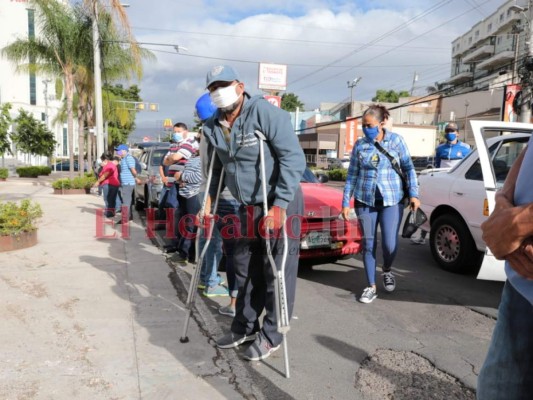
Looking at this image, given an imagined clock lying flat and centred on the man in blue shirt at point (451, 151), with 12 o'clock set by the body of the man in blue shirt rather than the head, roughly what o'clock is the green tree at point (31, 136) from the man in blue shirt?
The green tree is roughly at 4 o'clock from the man in blue shirt.

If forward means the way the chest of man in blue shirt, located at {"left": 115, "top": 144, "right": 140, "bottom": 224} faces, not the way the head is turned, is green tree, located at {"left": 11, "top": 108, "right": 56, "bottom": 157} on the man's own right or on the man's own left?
on the man's own right

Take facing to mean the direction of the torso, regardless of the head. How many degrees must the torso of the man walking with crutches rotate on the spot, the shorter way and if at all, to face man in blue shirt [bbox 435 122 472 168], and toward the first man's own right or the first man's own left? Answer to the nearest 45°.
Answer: approximately 180°

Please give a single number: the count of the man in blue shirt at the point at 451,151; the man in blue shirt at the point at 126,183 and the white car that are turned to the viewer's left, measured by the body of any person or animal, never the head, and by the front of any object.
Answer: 1

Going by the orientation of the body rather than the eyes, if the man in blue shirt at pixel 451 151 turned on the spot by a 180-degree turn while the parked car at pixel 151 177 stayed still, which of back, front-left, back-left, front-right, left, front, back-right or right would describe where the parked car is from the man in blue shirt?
left

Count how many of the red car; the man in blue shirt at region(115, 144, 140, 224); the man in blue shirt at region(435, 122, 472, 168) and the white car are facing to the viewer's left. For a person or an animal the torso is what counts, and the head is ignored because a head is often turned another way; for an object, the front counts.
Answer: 1

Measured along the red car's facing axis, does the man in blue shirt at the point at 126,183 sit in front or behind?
behind

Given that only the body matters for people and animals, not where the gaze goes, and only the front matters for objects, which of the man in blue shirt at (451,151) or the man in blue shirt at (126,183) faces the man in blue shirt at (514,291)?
the man in blue shirt at (451,151)

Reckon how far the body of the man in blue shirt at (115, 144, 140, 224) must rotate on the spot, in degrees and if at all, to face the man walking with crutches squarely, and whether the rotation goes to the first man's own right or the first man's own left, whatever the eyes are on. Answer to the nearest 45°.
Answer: approximately 90° to the first man's own left

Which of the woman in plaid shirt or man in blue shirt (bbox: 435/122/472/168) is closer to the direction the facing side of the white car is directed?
the woman in plaid shirt
